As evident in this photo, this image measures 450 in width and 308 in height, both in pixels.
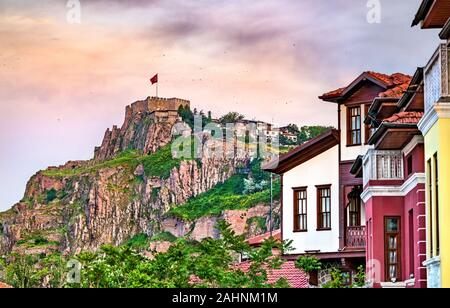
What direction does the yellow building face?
to the viewer's left

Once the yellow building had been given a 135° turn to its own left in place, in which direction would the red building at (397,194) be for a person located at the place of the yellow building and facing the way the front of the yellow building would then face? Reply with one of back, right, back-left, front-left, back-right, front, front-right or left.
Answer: back-left
